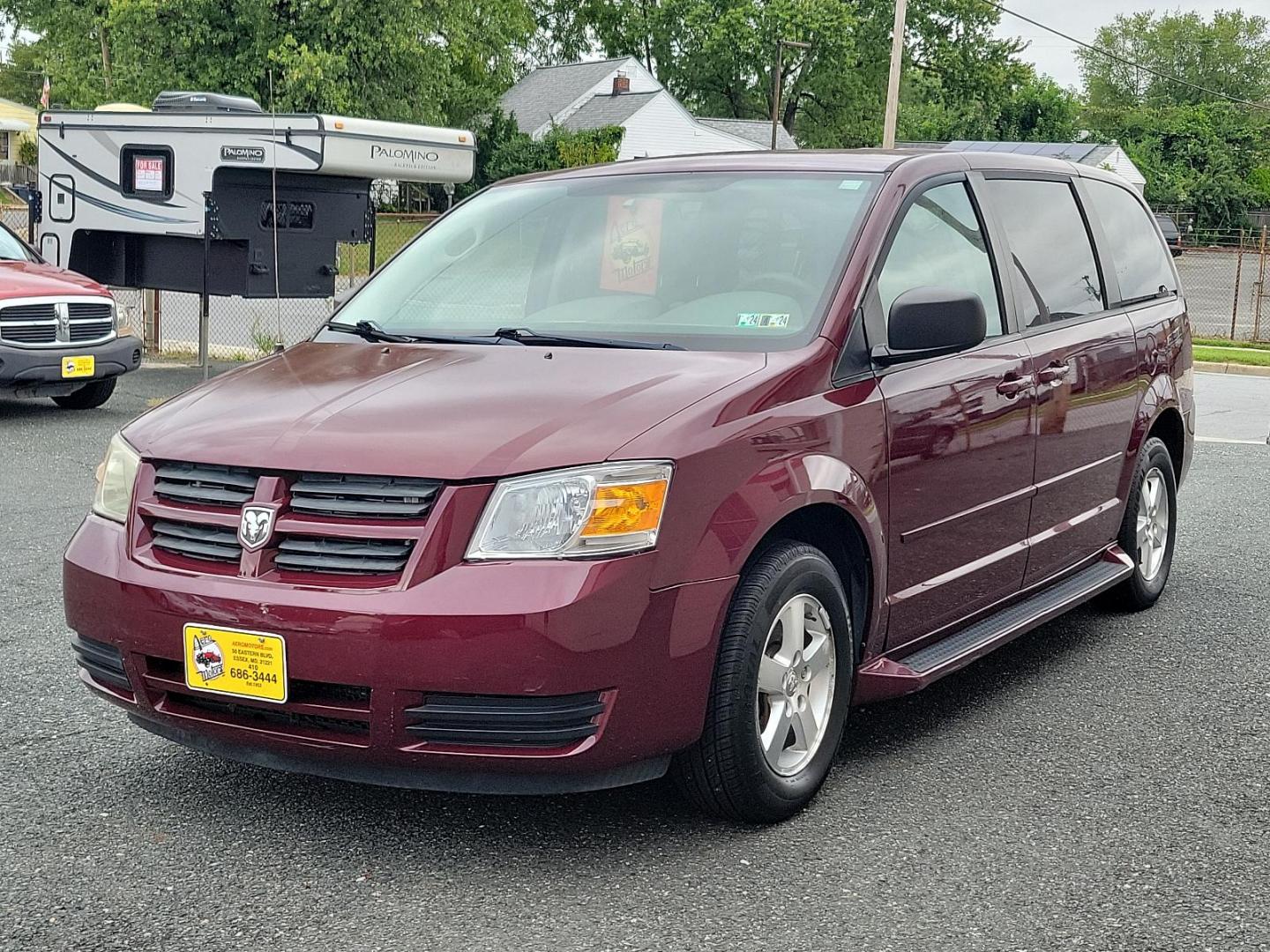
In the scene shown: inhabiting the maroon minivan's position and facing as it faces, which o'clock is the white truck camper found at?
The white truck camper is roughly at 4 o'clock from the maroon minivan.

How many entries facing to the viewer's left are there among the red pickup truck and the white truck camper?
0

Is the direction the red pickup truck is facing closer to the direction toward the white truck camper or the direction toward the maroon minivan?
the maroon minivan

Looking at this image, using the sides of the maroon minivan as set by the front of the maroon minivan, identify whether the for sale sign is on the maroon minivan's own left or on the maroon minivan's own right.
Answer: on the maroon minivan's own right

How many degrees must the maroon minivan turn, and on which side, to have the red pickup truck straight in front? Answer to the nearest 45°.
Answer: approximately 90° to its right

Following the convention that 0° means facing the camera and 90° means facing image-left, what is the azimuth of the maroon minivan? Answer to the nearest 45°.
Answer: approximately 45°

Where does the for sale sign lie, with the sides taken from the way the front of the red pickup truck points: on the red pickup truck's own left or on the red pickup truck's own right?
on the red pickup truck's own left

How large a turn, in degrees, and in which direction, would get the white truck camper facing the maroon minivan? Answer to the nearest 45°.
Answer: approximately 45° to its right

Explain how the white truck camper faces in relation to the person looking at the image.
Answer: facing the viewer and to the right of the viewer
